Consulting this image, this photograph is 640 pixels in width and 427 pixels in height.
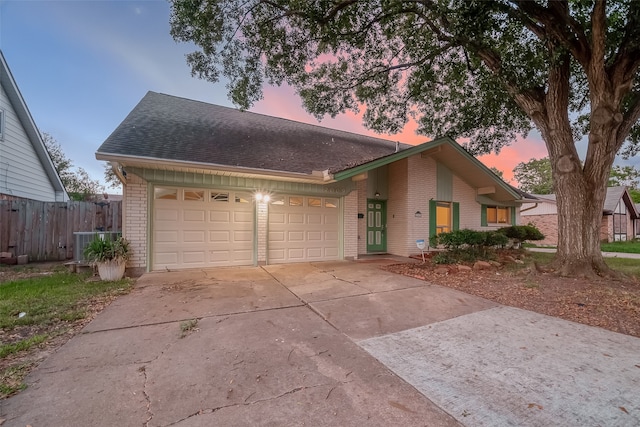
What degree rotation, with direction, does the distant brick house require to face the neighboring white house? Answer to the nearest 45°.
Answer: approximately 90° to its right

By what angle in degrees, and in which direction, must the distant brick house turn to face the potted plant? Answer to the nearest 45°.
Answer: approximately 45° to its right

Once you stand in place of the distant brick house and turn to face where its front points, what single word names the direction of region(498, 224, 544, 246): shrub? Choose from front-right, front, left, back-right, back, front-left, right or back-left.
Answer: front-right

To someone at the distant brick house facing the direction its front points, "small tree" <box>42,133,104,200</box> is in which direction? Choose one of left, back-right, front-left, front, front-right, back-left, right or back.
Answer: right

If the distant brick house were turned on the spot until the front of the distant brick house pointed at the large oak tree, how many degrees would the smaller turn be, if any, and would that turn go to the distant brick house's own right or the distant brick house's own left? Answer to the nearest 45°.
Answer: approximately 45° to the distant brick house's own right
